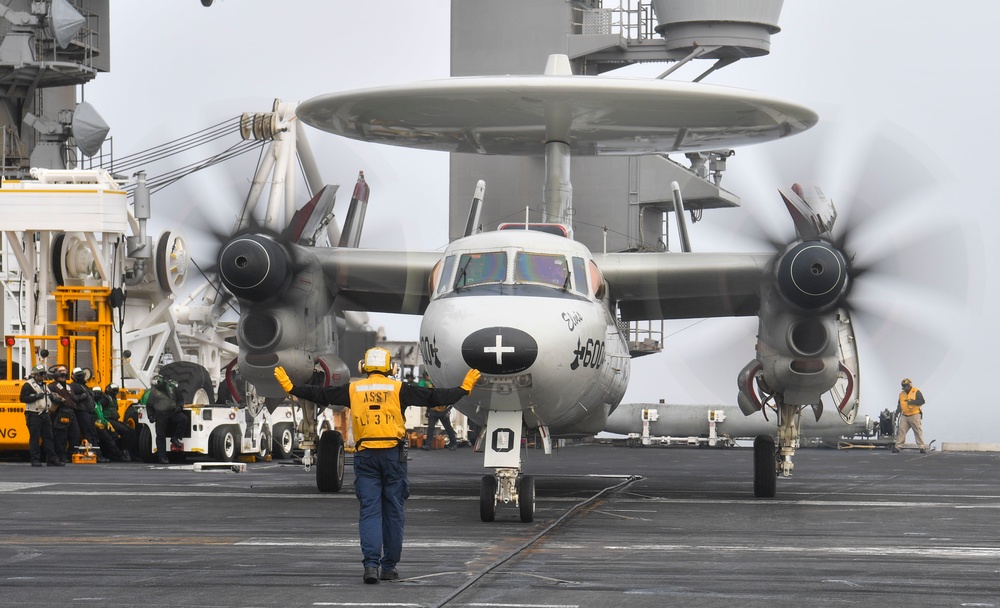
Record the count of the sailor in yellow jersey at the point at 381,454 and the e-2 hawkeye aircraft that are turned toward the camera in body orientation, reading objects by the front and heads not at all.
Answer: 1

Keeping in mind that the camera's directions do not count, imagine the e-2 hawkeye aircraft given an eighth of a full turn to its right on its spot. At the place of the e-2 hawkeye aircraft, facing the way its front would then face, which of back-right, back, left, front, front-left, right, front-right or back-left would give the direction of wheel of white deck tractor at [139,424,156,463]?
right

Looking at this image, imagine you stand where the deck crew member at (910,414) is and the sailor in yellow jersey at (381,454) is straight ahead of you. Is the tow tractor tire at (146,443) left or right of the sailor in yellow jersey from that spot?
right

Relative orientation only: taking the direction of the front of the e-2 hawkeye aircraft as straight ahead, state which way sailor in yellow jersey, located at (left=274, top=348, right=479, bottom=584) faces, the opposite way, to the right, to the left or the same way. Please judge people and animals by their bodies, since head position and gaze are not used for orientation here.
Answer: the opposite way

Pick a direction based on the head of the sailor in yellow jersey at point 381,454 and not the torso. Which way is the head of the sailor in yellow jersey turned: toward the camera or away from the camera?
away from the camera

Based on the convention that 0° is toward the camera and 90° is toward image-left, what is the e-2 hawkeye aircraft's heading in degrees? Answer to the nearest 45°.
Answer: approximately 0°

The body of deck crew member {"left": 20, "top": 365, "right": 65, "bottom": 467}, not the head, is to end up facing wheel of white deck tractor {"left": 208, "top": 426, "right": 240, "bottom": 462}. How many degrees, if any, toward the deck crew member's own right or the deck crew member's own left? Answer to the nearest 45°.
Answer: approximately 45° to the deck crew member's own left

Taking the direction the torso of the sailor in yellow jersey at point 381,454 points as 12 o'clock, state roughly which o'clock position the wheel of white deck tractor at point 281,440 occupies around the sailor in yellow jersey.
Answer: The wheel of white deck tractor is roughly at 12 o'clock from the sailor in yellow jersey.

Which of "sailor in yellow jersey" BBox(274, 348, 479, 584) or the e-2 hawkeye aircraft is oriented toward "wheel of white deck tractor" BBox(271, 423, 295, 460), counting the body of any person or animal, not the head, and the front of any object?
the sailor in yellow jersey

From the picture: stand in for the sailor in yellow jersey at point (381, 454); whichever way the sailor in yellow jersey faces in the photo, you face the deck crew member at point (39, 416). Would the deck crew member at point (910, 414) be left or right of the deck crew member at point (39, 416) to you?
right

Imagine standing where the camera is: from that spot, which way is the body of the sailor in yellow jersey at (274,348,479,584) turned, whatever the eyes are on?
away from the camera
